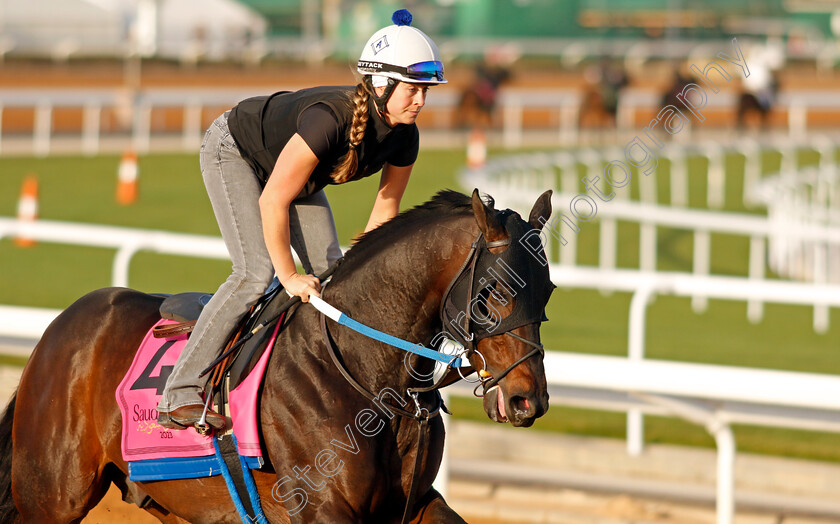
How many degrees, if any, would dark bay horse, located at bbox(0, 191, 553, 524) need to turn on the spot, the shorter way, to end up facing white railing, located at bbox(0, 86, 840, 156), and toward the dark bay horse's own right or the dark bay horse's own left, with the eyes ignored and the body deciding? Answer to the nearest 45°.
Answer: approximately 135° to the dark bay horse's own left

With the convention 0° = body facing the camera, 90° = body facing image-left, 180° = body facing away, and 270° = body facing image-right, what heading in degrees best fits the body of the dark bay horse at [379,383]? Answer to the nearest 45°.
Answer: approximately 315°

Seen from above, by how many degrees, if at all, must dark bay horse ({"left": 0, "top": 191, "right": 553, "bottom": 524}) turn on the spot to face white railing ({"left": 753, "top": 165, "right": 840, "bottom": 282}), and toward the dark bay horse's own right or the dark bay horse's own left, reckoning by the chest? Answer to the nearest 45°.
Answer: approximately 90° to the dark bay horse's own left

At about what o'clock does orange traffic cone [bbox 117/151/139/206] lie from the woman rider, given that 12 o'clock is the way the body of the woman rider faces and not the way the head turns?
The orange traffic cone is roughly at 7 o'clock from the woman rider.

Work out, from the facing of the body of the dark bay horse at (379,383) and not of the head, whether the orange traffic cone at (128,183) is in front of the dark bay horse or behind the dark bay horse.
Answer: behind

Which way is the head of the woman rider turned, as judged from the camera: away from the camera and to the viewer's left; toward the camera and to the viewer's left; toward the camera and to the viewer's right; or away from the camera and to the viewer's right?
toward the camera and to the viewer's right

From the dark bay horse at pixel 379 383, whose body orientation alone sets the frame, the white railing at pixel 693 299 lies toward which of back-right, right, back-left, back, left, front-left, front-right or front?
left

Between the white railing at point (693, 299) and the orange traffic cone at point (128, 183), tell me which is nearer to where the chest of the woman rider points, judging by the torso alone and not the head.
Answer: the white railing

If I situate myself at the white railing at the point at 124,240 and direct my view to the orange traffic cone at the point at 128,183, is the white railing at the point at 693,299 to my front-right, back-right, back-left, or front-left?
back-right

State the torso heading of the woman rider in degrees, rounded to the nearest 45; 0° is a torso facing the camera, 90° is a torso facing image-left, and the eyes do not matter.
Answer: approximately 315°

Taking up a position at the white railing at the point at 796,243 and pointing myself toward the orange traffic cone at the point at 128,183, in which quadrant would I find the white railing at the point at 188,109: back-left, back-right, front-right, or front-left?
front-right

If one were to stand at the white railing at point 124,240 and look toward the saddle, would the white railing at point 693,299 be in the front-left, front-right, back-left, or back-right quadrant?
front-left

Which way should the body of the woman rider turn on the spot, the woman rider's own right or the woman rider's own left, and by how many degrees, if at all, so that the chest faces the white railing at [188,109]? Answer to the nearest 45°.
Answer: approximately 135° to the woman rider's own left
